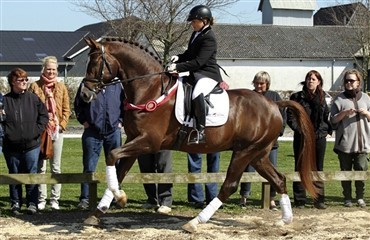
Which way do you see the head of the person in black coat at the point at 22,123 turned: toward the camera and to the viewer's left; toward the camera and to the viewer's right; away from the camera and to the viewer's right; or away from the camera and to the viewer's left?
toward the camera and to the viewer's right

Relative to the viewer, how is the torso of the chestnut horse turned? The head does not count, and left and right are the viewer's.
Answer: facing to the left of the viewer

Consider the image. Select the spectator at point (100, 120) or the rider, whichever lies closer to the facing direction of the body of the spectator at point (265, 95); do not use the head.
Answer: the rider

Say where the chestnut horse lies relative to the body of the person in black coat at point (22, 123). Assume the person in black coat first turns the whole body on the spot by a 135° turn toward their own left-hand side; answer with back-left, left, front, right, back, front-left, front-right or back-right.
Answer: right

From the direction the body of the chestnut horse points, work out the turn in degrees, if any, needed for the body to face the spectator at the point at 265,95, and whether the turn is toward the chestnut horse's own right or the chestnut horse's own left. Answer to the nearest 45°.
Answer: approximately 135° to the chestnut horse's own right

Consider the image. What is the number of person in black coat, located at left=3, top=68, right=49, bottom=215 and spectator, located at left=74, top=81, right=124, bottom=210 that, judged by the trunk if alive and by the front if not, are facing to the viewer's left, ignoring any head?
0

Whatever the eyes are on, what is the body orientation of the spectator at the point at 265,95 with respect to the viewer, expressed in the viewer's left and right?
facing the viewer

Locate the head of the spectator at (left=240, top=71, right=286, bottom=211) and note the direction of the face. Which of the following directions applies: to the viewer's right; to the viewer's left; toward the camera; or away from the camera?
toward the camera

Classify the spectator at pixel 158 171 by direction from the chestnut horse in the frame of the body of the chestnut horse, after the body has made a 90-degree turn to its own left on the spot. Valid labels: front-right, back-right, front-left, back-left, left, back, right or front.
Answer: back

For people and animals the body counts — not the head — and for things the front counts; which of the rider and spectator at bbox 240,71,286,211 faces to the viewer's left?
the rider

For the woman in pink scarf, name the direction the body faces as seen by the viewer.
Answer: toward the camera

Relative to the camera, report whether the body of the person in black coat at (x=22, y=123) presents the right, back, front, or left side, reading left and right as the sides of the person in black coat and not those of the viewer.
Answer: front

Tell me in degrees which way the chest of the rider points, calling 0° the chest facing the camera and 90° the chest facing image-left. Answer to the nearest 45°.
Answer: approximately 90°

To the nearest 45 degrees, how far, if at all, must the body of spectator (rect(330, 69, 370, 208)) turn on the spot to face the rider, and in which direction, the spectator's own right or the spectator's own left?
approximately 45° to the spectator's own right

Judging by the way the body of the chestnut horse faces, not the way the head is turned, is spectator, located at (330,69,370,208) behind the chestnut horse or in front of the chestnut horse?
behind
